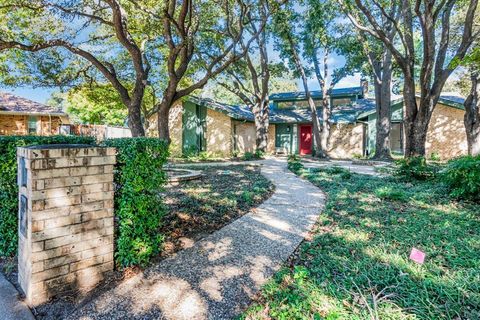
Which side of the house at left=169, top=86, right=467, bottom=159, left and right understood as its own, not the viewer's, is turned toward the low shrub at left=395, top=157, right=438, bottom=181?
front

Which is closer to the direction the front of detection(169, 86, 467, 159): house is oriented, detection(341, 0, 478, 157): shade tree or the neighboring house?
the shade tree

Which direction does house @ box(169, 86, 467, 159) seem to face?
toward the camera

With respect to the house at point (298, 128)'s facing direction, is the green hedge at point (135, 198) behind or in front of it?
in front

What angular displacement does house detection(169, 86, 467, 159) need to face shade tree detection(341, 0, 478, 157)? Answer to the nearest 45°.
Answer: approximately 45° to its left

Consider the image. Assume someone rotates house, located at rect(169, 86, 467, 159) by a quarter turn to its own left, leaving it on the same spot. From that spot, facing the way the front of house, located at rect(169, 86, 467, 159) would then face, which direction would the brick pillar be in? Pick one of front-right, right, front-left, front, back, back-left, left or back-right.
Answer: right

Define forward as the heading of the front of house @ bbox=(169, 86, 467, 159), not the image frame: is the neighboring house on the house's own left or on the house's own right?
on the house's own right

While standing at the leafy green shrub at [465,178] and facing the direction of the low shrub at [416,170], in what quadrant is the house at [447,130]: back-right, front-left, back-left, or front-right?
front-right

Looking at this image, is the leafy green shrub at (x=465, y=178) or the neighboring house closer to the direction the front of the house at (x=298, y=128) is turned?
the leafy green shrub
